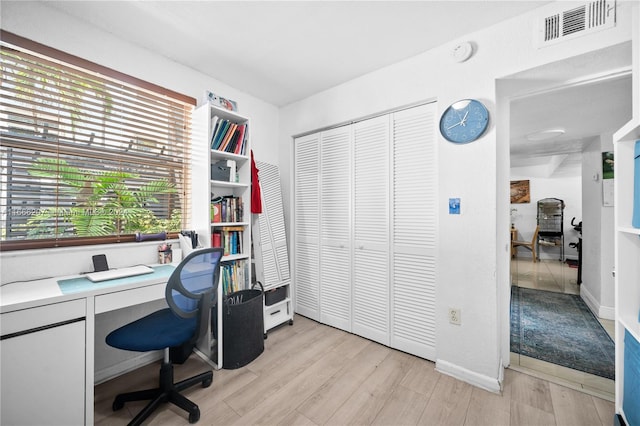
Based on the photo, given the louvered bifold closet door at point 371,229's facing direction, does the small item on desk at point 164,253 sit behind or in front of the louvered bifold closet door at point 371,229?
in front

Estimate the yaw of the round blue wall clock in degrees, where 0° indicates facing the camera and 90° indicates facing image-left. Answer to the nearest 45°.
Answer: approximately 0°

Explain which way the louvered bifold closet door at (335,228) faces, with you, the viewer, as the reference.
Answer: facing the viewer and to the left of the viewer

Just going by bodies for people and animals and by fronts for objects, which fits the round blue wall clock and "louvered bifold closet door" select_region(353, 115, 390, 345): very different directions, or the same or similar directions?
same or similar directions

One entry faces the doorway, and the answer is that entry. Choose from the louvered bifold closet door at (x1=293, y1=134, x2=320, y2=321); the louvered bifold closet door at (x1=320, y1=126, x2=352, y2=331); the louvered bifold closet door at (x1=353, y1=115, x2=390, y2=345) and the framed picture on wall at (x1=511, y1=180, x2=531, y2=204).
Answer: the framed picture on wall

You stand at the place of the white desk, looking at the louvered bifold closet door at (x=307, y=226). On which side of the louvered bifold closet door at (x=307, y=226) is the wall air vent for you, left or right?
right

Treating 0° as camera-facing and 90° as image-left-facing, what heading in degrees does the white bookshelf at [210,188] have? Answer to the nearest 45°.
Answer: approximately 315°

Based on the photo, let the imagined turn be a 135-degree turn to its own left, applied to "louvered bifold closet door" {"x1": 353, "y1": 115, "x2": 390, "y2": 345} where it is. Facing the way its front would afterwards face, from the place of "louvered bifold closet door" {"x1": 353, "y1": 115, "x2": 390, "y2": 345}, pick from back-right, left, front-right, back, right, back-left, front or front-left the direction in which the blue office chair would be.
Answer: back-right

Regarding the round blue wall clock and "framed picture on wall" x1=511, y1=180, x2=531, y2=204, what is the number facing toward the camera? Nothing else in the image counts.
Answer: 2

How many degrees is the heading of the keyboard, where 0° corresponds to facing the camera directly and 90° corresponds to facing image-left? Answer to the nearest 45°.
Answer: approximately 315°

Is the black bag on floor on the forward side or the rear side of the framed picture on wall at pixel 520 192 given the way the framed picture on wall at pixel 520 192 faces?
on the forward side

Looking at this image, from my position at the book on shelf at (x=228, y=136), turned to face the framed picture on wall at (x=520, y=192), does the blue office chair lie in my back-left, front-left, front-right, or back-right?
back-right

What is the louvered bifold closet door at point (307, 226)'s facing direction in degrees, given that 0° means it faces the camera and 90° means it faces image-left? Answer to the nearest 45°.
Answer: approximately 45°

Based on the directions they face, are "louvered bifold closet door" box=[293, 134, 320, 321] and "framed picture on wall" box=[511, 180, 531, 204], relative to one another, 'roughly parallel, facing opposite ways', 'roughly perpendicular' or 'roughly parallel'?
roughly parallel

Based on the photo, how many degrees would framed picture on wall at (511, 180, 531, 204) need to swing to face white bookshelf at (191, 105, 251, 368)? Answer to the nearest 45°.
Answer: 0° — it already faces it

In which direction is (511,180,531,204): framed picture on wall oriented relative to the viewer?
toward the camera
